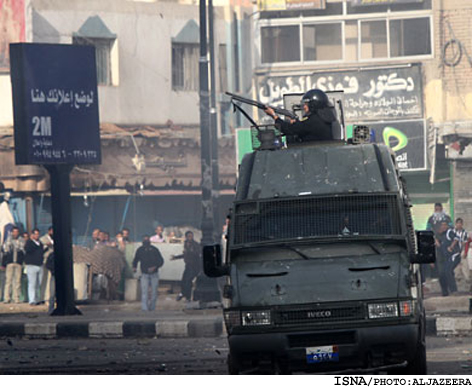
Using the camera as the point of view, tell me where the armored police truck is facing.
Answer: facing the viewer

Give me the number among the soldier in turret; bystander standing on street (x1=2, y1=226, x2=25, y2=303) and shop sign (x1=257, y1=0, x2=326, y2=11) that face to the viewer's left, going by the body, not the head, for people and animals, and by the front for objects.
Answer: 1

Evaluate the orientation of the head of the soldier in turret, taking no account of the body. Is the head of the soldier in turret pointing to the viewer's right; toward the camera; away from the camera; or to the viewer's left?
to the viewer's left

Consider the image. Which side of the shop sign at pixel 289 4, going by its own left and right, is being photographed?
front

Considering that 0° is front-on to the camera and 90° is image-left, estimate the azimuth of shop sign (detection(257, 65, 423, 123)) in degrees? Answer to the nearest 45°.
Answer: approximately 0°

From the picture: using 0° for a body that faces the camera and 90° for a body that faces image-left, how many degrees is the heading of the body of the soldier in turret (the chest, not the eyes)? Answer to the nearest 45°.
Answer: approximately 90°

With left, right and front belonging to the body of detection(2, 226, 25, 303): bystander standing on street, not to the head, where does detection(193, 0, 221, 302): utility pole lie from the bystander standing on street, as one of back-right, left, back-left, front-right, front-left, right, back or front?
front-left

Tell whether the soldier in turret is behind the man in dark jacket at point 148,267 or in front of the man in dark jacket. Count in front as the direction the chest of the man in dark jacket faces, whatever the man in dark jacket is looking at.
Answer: in front

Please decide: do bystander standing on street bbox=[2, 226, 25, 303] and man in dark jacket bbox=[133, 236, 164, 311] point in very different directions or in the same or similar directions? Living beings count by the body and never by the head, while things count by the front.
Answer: same or similar directions

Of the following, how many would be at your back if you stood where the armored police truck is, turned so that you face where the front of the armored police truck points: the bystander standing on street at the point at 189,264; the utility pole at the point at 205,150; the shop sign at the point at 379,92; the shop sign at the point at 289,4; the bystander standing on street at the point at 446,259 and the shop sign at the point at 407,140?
6

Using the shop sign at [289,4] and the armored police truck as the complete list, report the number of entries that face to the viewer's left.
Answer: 0

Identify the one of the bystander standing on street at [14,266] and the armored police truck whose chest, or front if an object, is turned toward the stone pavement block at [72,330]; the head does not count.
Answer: the bystander standing on street

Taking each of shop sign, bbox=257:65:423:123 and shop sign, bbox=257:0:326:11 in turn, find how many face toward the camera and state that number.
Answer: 2

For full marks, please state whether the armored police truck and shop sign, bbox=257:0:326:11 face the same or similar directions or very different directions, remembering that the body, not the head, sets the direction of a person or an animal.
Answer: same or similar directions

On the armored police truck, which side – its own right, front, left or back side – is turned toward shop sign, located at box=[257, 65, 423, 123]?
back
